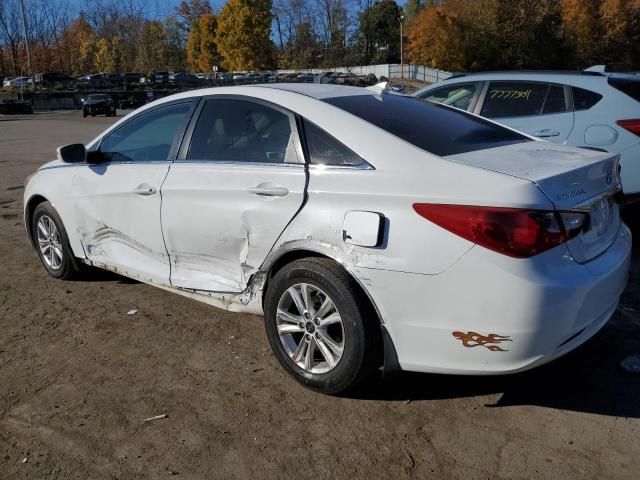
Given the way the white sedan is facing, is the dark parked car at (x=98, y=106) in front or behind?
in front

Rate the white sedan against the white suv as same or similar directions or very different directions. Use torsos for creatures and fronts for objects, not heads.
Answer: same or similar directions

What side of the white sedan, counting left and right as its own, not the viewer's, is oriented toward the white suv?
right

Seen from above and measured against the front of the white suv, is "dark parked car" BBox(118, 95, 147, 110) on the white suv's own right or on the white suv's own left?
on the white suv's own right

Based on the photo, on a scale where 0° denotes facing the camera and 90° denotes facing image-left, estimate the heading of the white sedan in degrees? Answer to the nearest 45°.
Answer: approximately 135°

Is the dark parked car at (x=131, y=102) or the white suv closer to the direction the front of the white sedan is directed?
the dark parked car

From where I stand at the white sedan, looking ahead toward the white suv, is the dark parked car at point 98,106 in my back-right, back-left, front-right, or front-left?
front-left

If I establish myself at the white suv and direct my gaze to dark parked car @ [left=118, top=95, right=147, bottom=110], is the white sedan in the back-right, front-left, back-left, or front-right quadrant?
back-left

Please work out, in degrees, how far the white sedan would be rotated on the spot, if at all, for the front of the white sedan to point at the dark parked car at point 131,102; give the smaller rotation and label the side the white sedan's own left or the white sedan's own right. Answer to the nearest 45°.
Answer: approximately 45° to the white sedan's own right

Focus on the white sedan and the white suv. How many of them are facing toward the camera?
0

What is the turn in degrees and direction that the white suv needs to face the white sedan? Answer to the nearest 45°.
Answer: approximately 90° to its left

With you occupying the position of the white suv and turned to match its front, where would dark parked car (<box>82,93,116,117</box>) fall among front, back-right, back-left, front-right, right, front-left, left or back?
front-right

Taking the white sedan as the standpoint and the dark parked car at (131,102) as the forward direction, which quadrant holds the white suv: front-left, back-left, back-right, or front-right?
front-right

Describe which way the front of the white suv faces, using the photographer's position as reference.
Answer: facing to the left of the viewer
